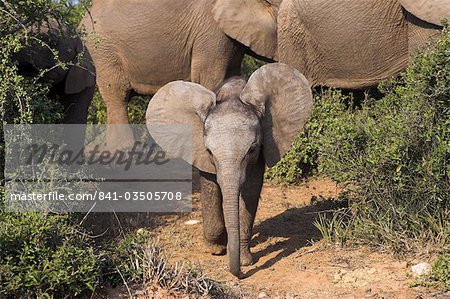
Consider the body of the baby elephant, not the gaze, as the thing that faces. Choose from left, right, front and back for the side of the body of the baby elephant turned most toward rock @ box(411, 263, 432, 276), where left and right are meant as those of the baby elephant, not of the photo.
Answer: left

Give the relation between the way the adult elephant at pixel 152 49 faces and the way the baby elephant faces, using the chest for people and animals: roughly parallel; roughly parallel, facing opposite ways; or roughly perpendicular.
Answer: roughly perpendicular

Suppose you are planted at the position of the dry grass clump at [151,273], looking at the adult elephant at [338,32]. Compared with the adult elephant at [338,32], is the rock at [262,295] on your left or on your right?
right

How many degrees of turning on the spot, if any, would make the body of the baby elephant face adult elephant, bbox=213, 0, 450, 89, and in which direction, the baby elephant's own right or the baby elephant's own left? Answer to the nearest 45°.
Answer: approximately 135° to the baby elephant's own left

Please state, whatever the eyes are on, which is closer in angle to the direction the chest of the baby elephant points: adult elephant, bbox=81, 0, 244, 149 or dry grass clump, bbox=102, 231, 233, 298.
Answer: the dry grass clump
